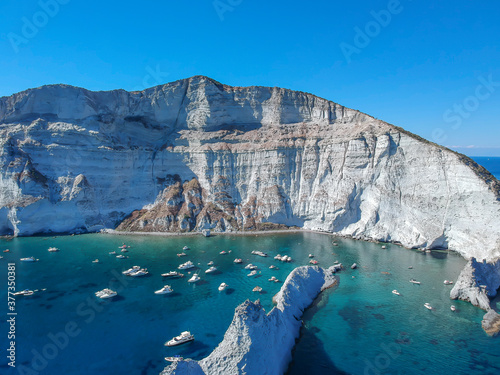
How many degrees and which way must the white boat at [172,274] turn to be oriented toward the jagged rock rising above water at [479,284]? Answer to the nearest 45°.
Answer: approximately 135° to its left

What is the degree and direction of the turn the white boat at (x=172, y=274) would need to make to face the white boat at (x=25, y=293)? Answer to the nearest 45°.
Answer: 0° — it already faces it

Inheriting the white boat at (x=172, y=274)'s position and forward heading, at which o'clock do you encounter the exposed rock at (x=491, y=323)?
The exposed rock is roughly at 7 o'clock from the white boat.

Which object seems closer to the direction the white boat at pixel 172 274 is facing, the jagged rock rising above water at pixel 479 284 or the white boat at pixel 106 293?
the white boat

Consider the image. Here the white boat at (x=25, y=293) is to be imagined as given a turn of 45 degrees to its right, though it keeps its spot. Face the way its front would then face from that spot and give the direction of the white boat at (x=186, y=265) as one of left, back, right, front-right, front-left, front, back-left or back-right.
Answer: back-right

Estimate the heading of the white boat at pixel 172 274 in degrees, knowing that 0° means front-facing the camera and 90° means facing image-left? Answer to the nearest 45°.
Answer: approximately 90°

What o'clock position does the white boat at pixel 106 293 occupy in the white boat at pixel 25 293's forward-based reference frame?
the white boat at pixel 106 293 is roughly at 7 o'clock from the white boat at pixel 25 293.

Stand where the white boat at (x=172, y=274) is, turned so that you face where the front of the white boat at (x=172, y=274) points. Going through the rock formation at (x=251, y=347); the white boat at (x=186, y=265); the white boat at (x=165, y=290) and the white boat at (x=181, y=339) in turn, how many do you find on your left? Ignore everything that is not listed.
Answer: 3

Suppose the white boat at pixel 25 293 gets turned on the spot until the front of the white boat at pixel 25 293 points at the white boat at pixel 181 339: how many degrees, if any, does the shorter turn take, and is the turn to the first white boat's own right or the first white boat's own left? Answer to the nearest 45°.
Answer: approximately 135° to the first white boat's own left

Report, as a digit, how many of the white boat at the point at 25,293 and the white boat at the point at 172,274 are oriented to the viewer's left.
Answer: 2

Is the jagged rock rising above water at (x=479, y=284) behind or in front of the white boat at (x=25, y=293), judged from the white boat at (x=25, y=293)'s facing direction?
behind

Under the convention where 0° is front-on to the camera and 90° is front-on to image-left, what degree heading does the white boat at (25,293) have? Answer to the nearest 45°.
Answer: approximately 90°

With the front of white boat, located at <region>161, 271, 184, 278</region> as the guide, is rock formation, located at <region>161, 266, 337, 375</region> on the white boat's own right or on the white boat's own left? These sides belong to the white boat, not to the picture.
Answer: on the white boat's own left
